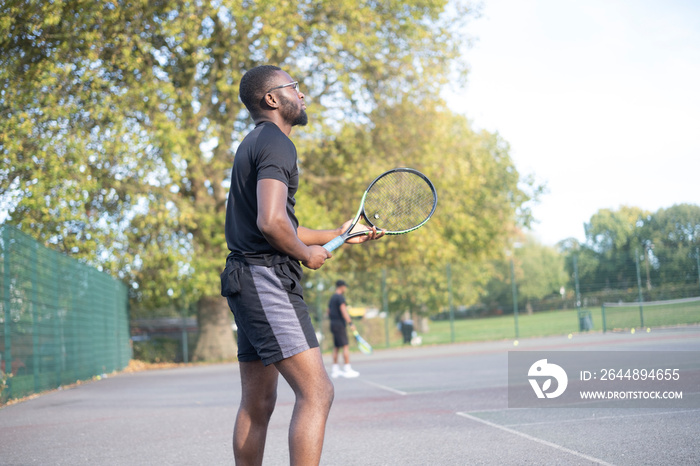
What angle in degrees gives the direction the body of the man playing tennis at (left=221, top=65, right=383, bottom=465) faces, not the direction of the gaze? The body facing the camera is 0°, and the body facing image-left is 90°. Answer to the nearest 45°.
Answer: approximately 270°

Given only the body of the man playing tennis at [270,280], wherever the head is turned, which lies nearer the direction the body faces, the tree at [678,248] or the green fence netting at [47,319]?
the tree

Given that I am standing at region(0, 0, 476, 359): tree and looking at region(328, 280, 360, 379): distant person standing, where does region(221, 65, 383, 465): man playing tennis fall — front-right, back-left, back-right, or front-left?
front-right

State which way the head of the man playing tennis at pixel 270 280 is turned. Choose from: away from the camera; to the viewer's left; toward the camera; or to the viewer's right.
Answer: to the viewer's right

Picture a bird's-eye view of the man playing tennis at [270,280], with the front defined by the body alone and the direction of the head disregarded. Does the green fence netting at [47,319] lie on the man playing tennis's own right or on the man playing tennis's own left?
on the man playing tennis's own left

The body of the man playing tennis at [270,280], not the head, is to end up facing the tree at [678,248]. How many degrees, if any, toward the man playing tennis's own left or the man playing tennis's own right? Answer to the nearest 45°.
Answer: approximately 45° to the man playing tennis's own left

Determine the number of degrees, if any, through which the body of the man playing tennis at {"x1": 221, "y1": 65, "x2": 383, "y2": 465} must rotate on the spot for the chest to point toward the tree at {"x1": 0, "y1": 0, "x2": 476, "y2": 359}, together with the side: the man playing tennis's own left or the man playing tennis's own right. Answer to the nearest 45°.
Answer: approximately 90° to the man playing tennis's own left
